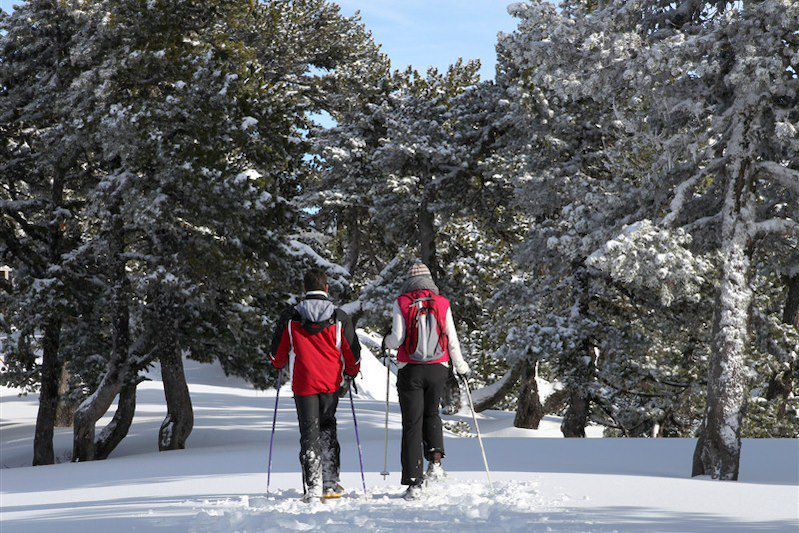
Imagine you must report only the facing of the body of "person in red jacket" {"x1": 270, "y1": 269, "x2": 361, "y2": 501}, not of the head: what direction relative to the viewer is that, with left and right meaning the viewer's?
facing away from the viewer

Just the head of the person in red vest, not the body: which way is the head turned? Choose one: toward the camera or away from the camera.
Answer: away from the camera

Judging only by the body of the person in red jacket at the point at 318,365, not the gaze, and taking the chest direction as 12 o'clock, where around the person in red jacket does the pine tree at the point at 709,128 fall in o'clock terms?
The pine tree is roughly at 2 o'clock from the person in red jacket.

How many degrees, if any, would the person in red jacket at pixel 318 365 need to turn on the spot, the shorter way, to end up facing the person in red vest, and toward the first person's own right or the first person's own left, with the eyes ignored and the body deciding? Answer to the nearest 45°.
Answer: approximately 90° to the first person's own right

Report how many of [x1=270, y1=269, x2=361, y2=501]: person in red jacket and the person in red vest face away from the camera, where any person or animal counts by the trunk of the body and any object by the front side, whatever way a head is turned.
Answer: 2

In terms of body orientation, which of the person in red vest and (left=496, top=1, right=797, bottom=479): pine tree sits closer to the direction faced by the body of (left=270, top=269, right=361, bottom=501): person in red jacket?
the pine tree

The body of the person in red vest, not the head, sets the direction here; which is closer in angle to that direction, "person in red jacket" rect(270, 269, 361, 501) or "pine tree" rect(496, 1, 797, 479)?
the pine tree

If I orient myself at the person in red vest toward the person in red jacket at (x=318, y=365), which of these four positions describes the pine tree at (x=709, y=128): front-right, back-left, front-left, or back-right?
back-right

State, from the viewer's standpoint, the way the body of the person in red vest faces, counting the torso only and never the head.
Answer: away from the camera

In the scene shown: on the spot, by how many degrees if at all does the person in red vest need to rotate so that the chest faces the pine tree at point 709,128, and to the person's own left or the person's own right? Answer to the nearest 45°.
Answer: approximately 45° to the person's own right

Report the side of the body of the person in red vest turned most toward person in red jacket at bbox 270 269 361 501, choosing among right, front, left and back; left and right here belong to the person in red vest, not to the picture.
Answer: left
